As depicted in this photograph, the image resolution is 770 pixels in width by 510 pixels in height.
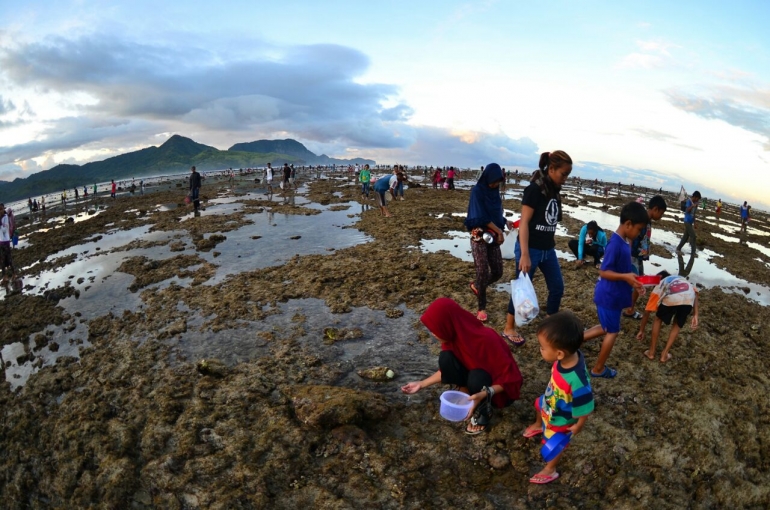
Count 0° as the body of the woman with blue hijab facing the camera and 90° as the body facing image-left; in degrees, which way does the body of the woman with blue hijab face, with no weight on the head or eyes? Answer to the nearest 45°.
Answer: approximately 315°

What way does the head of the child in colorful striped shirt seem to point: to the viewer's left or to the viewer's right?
to the viewer's left

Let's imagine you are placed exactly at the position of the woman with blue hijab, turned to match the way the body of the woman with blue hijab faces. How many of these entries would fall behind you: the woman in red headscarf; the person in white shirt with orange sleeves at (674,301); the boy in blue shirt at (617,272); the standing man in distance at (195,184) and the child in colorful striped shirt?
1

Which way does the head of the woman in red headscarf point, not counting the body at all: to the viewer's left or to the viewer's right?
to the viewer's left

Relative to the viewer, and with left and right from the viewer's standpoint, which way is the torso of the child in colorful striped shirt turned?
facing the viewer and to the left of the viewer

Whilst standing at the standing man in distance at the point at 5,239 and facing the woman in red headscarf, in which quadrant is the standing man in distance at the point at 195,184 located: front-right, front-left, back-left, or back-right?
back-left
